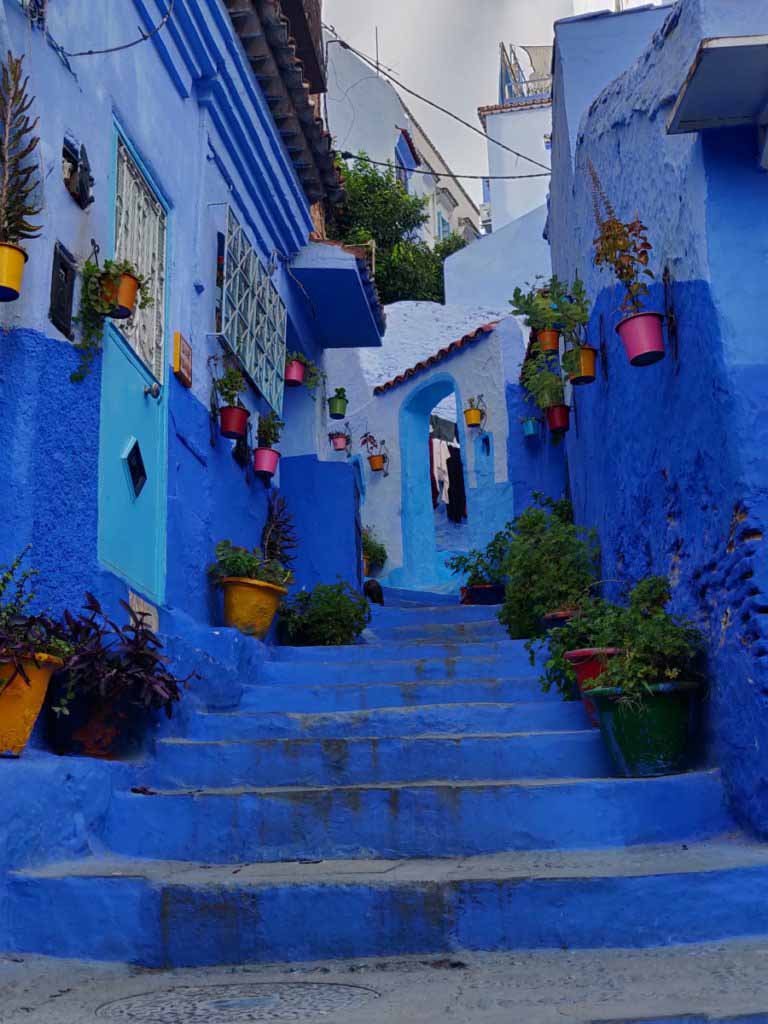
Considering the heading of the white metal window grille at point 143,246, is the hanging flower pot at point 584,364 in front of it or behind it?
in front

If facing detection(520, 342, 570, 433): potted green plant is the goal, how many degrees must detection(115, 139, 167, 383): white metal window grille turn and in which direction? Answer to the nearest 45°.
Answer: approximately 45° to its left

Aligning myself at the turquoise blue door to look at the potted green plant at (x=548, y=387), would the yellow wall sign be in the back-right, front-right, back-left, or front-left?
front-left

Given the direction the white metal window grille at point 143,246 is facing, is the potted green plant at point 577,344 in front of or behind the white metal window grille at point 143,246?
in front

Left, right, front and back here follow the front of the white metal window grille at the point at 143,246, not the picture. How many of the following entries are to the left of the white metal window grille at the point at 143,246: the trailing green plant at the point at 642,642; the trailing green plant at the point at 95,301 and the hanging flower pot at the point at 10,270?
0

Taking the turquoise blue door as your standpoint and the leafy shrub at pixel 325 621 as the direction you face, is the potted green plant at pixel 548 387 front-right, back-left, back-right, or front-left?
front-right

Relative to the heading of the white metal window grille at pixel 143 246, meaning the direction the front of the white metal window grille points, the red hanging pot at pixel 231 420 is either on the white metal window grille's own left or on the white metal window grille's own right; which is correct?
on the white metal window grille's own left

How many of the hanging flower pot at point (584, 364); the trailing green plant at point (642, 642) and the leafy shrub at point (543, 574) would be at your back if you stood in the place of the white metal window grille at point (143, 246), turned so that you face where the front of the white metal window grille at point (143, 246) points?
0

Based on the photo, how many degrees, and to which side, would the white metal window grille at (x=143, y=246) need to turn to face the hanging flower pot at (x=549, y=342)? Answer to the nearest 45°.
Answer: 0° — it already faces it

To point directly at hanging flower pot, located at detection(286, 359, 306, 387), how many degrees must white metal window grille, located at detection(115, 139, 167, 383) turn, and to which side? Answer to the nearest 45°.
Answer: approximately 45° to its left

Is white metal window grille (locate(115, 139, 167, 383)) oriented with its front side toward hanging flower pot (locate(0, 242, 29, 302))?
no

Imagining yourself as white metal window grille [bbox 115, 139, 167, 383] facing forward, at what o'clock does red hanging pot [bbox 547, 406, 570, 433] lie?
The red hanging pot is roughly at 11 o'clock from the white metal window grille.

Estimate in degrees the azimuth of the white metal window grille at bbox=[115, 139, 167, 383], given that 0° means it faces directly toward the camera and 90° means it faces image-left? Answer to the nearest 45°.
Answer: approximately 270°

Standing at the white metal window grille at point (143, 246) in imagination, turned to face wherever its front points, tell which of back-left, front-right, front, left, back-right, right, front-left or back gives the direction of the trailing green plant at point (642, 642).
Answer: front-right
